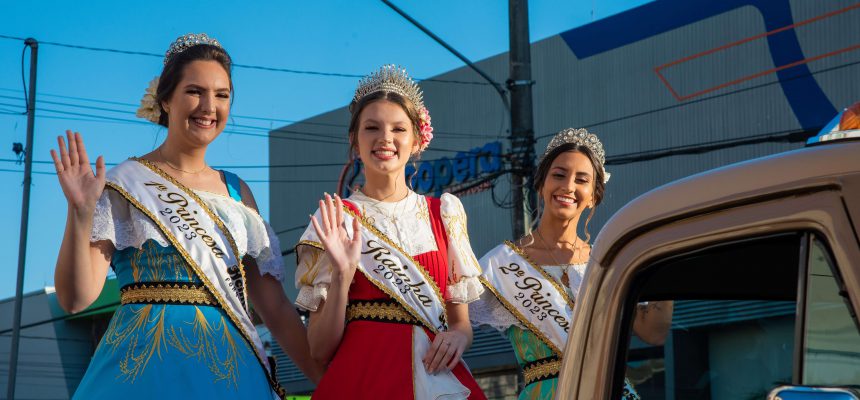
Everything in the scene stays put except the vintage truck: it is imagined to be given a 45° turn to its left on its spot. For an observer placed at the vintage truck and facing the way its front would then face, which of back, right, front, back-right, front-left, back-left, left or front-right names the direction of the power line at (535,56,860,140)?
left

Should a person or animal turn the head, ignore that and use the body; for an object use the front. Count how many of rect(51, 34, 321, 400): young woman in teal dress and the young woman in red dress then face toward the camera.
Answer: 2

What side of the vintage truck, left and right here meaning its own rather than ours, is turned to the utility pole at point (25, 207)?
back

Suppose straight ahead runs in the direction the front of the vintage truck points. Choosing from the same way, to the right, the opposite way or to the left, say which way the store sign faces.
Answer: to the right

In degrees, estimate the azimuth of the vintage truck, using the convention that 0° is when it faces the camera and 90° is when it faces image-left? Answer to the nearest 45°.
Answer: approximately 315°

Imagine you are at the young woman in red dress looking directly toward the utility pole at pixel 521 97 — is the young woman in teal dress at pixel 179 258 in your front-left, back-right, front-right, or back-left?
back-left

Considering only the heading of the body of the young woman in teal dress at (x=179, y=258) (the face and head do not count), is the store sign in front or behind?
behind
